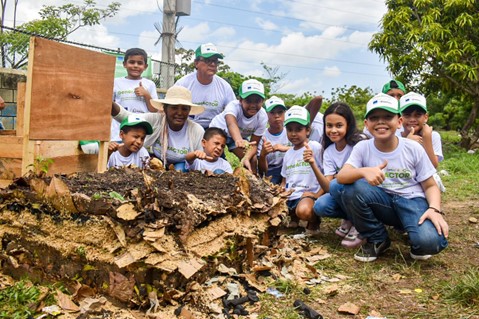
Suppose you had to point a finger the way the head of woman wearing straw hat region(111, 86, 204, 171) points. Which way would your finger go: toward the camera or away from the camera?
toward the camera

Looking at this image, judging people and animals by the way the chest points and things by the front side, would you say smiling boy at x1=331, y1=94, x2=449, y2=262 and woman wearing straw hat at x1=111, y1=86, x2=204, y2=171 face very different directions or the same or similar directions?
same or similar directions

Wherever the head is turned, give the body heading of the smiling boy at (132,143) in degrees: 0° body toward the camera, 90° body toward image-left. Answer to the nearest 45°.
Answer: approximately 315°

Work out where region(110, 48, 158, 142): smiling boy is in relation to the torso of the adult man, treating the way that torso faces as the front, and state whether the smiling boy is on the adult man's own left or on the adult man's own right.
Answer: on the adult man's own right

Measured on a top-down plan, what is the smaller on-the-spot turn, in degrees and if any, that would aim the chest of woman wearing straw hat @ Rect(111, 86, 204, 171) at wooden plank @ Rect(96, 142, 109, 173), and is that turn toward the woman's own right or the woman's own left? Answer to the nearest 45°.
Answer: approximately 45° to the woman's own right

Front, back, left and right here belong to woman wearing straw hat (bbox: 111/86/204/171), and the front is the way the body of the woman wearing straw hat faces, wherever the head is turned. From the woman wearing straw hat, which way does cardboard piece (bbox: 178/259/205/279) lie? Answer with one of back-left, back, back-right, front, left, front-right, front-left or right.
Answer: front

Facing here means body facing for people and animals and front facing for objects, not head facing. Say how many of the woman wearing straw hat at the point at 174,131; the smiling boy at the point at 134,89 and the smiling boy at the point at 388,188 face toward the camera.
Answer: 3

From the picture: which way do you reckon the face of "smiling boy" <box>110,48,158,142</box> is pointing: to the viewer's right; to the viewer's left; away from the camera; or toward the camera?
toward the camera

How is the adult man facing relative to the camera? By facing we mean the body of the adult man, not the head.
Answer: toward the camera

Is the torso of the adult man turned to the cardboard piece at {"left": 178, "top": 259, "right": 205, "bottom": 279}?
yes

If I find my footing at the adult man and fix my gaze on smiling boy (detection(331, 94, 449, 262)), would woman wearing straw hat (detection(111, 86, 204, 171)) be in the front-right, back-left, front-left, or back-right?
front-right

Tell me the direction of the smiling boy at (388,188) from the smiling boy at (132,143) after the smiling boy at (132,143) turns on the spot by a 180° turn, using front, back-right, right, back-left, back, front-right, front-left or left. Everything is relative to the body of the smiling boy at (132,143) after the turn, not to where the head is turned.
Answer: back

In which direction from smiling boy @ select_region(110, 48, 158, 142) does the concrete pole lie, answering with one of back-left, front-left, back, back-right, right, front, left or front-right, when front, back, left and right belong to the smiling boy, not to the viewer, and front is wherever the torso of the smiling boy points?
back

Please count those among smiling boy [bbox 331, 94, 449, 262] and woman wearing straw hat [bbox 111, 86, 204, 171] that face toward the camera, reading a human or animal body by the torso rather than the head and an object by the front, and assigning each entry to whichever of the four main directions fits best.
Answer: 2

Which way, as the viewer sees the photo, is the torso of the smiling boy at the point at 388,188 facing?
toward the camera
